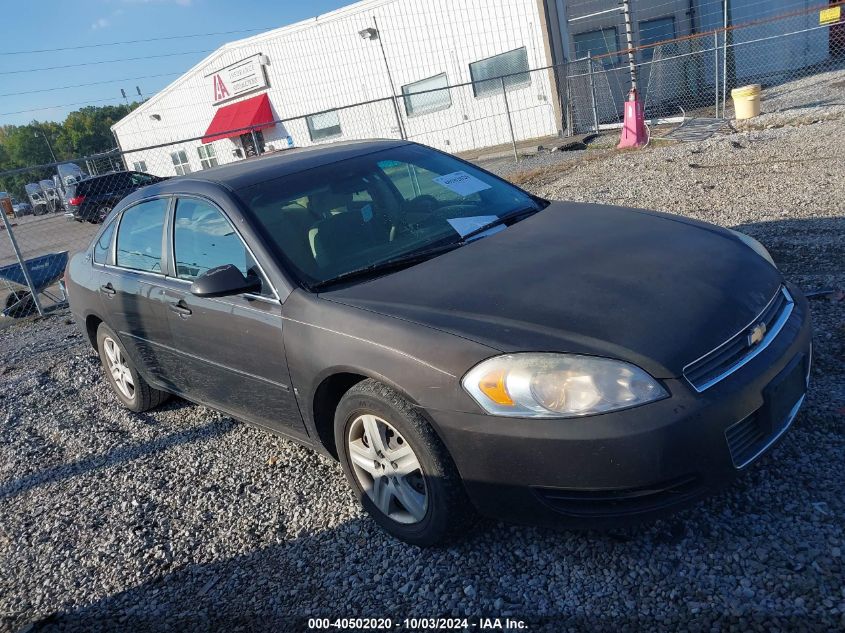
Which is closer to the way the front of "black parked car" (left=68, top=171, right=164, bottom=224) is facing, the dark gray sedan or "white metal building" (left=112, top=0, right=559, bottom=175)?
the white metal building

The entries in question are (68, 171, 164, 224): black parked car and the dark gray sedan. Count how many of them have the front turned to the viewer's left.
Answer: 0

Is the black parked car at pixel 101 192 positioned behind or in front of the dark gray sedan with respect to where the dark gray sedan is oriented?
behind

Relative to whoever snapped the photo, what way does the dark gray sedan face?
facing the viewer and to the right of the viewer

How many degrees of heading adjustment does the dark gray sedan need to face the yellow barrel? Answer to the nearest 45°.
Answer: approximately 90° to its left

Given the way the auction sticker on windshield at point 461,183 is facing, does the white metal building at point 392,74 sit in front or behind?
behind

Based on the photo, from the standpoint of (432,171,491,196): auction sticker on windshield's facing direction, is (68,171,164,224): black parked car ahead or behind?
behind

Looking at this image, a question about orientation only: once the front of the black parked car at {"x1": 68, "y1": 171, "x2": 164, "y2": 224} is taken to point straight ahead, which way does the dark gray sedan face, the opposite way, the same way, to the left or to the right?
to the right

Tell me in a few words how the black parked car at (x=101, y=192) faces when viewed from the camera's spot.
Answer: facing away from the viewer and to the right of the viewer
